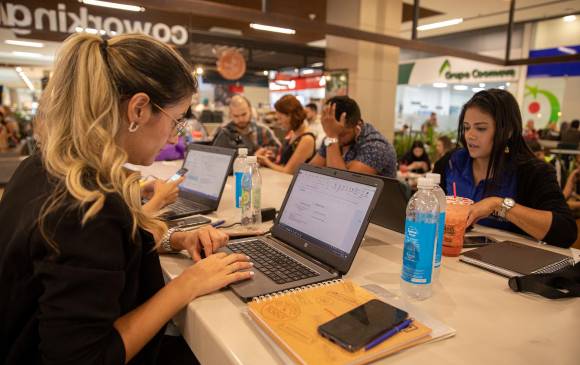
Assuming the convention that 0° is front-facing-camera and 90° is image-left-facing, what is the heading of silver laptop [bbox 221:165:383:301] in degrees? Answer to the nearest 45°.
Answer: approximately 45°

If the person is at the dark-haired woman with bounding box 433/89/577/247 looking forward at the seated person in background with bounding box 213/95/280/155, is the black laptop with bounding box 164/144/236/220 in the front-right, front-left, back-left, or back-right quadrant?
front-left

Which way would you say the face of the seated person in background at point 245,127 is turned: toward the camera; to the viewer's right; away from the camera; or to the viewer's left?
toward the camera

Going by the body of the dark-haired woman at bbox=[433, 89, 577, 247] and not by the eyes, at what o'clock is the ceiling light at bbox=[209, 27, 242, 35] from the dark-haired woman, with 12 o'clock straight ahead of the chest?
The ceiling light is roughly at 3 o'clock from the dark-haired woman.

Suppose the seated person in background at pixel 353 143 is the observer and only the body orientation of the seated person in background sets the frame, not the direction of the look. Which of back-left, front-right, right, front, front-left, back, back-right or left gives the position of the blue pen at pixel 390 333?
front-left

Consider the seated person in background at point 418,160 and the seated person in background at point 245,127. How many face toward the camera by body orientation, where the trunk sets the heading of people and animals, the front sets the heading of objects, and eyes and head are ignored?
2

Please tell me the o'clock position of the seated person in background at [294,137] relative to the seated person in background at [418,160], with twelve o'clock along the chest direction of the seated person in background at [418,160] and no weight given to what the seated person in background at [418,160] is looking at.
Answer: the seated person in background at [294,137] is roughly at 1 o'clock from the seated person in background at [418,160].

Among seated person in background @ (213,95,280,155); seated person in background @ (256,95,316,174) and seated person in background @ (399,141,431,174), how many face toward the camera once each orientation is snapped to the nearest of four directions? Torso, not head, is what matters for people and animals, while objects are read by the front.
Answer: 2

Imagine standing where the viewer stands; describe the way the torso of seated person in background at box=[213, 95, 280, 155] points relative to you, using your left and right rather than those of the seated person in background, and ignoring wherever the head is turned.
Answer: facing the viewer

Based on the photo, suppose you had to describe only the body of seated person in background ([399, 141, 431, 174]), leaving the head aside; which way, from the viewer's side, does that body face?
toward the camera

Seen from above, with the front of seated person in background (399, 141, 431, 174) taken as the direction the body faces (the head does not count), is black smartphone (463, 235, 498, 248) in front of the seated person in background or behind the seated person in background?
in front

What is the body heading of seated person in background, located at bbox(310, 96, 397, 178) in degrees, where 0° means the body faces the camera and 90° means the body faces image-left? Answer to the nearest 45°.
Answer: approximately 45°

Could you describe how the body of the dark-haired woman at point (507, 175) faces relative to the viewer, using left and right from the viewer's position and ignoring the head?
facing the viewer and to the left of the viewer

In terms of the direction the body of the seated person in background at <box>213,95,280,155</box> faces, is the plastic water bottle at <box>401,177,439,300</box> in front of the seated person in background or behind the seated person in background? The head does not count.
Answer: in front
